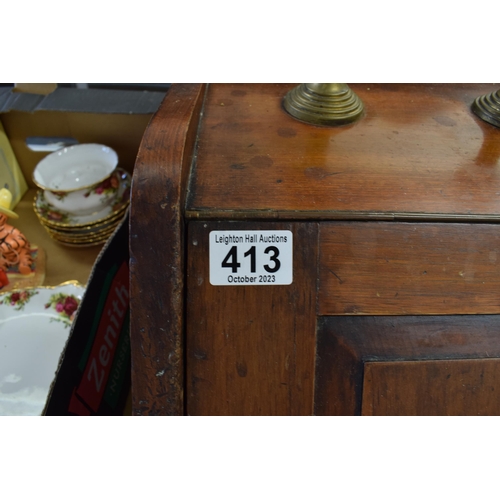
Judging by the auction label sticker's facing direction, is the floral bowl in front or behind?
behind

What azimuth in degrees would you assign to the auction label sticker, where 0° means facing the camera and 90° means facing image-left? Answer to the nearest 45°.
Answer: approximately 0°
